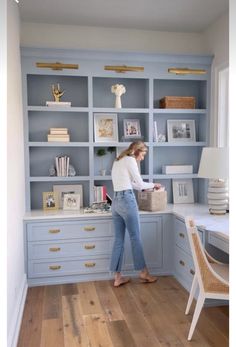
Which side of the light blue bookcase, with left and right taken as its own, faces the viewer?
front

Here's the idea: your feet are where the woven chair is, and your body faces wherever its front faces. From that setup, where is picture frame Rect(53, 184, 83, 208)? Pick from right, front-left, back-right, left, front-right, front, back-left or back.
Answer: back-left

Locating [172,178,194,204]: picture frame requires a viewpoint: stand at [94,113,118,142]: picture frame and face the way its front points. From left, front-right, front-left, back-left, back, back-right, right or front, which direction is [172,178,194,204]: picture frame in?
left

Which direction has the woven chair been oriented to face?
to the viewer's right

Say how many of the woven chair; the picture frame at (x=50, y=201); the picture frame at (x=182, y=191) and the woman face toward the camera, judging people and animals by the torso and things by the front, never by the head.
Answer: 2

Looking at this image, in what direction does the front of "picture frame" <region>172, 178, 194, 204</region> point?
toward the camera

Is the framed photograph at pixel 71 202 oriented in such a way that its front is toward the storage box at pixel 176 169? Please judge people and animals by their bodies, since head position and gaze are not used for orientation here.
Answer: no

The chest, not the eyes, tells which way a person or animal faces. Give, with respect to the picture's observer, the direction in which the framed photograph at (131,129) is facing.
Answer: facing the viewer

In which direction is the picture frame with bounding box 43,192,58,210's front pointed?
toward the camera

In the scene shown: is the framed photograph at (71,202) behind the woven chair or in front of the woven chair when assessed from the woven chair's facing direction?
behind

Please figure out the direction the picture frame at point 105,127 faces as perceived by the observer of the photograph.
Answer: facing the viewer
